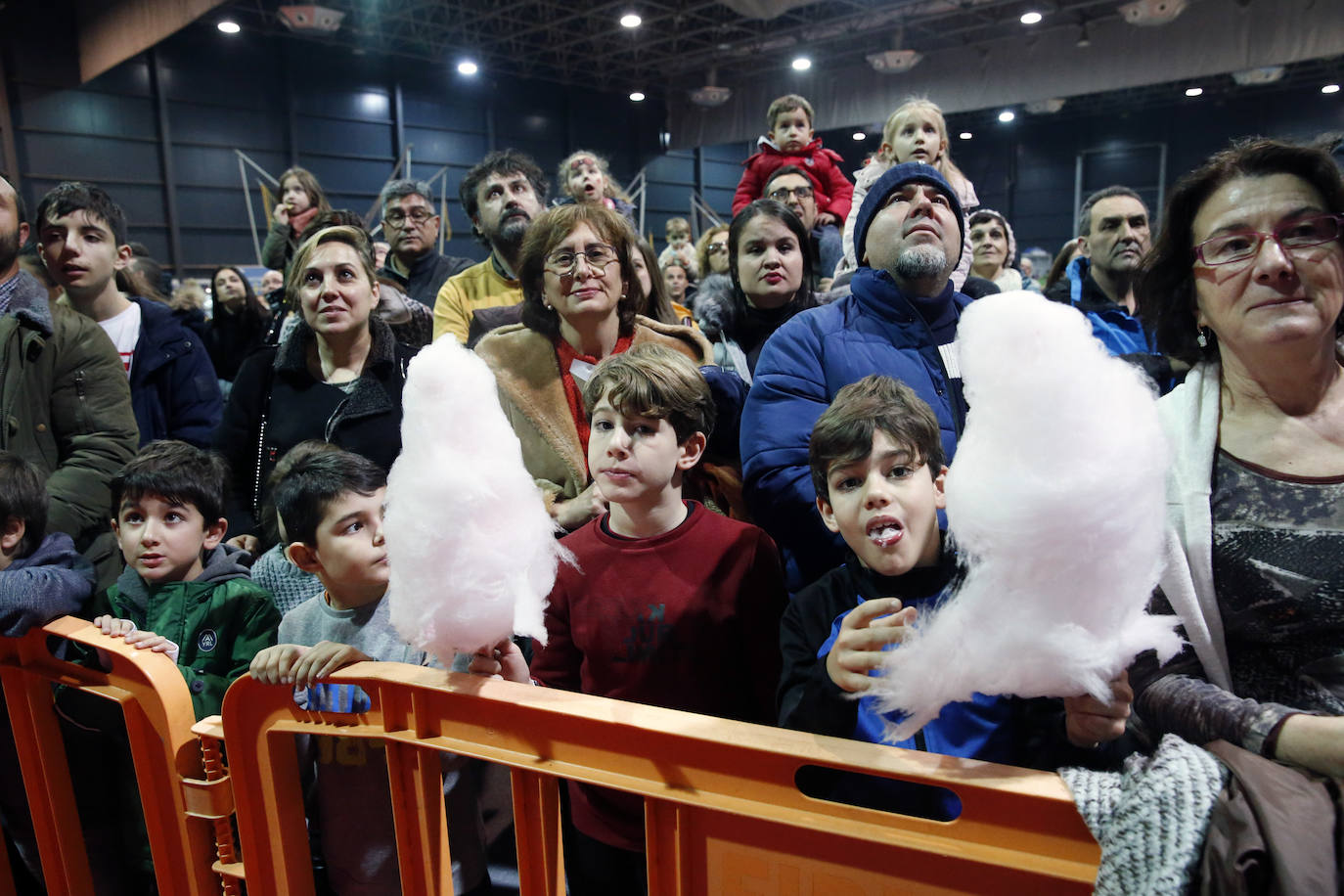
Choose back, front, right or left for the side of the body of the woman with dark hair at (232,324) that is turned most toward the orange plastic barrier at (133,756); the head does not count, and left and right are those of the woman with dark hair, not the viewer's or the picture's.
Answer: front

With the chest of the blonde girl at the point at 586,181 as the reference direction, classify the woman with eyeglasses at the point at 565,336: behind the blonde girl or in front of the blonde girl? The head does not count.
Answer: in front

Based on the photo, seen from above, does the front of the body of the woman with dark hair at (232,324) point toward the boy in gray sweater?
yes

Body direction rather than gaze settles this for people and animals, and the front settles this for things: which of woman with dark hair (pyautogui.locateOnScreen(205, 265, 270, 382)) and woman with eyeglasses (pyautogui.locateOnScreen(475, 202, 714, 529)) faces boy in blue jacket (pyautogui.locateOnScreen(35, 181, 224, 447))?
the woman with dark hair

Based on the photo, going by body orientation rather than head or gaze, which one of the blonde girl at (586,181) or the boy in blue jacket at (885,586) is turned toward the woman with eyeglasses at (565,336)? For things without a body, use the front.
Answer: the blonde girl

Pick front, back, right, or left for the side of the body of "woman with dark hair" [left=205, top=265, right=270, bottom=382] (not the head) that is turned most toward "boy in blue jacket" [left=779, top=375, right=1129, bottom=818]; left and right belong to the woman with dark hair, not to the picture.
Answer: front

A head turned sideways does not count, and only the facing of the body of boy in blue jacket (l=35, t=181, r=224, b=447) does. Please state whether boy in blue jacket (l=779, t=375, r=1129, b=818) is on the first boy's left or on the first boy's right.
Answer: on the first boy's left
